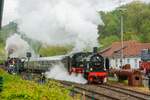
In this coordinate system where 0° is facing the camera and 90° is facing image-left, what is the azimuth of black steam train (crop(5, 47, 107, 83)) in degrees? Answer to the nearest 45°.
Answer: approximately 315°
